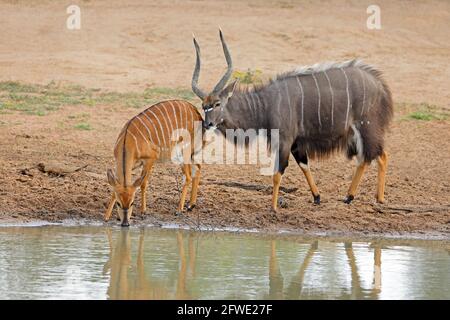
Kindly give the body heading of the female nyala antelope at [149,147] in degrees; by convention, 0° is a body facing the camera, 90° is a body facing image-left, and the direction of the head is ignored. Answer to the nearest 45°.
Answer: approximately 45°

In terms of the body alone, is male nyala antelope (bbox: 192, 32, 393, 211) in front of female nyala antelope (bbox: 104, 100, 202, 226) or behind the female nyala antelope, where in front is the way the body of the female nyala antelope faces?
behind

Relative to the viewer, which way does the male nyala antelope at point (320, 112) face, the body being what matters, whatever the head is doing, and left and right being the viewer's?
facing to the left of the viewer
